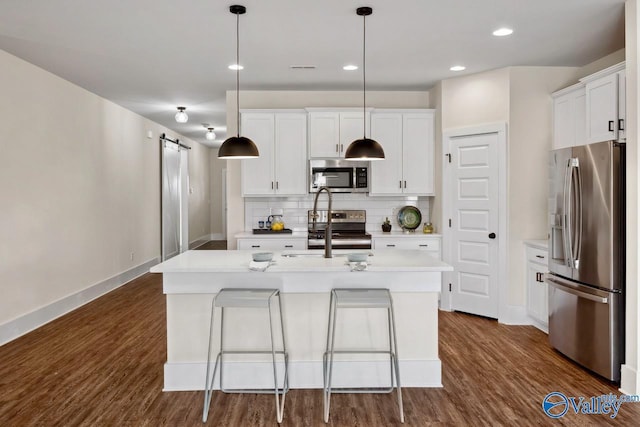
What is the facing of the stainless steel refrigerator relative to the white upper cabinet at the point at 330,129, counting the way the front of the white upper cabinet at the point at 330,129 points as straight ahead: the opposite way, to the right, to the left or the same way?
to the right

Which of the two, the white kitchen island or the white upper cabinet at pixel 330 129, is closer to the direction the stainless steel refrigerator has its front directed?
the white kitchen island

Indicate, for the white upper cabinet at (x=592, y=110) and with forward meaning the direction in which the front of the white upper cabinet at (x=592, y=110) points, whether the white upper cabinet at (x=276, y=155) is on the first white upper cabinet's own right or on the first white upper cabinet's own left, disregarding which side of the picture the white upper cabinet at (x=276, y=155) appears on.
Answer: on the first white upper cabinet's own right

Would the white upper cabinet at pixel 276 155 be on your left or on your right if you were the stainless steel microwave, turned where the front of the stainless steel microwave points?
on your right

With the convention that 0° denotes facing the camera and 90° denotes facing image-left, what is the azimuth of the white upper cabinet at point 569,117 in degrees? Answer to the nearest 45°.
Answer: approximately 45°

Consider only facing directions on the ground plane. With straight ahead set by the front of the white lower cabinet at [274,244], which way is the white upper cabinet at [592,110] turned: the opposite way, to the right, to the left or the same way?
to the right
